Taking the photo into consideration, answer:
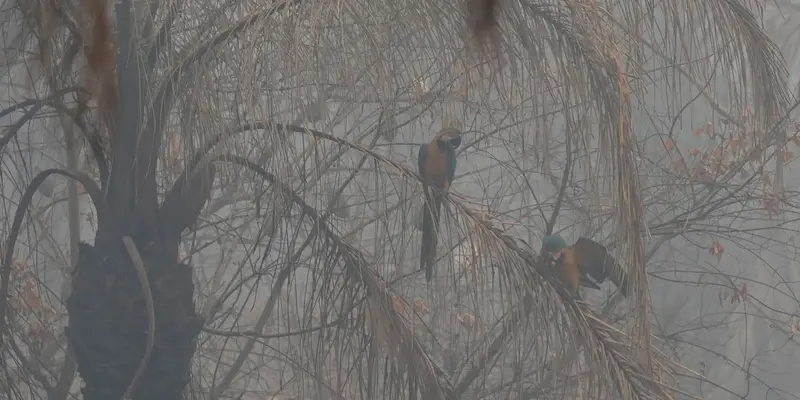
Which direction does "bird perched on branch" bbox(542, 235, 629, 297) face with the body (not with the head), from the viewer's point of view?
to the viewer's left
